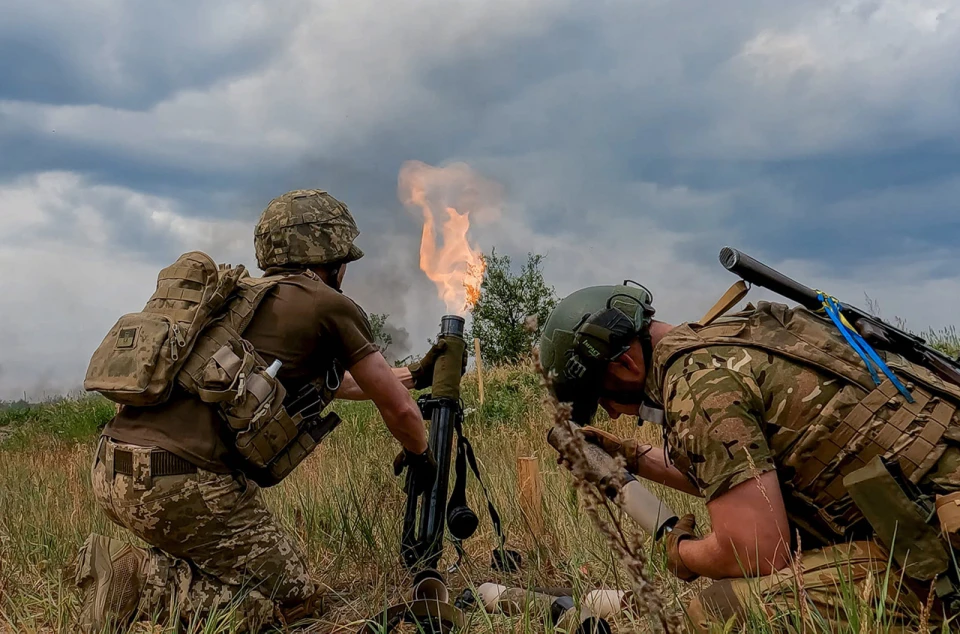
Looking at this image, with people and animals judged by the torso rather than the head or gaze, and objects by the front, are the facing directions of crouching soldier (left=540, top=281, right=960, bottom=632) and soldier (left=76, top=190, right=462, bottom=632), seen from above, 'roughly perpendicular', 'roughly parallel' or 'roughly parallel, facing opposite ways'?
roughly perpendicular

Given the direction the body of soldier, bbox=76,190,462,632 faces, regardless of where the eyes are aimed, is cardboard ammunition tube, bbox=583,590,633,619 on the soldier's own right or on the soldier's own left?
on the soldier's own right

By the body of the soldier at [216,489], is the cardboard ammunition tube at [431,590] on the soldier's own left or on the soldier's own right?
on the soldier's own right

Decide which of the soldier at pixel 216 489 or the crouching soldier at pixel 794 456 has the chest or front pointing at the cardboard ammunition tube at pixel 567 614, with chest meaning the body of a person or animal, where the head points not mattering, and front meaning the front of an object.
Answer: the crouching soldier

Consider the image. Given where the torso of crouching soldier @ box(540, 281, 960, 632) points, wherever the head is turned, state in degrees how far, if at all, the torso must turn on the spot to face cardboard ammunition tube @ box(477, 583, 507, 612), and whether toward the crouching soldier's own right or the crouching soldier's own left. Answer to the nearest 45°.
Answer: approximately 45° to the crouching soldier's own right

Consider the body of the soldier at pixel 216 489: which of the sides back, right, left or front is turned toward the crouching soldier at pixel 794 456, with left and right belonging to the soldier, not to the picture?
right

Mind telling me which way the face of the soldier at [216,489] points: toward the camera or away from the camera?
away from the camera

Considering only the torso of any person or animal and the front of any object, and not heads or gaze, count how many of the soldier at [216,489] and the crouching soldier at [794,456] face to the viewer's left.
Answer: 1

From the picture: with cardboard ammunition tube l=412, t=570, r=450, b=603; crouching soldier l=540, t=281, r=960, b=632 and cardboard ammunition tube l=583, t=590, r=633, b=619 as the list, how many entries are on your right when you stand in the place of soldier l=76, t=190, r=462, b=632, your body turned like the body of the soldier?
3

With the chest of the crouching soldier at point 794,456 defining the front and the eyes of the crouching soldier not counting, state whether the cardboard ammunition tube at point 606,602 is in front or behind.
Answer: in front

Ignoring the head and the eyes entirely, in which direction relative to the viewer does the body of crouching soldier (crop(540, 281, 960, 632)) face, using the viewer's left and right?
facing to the left of the viewer

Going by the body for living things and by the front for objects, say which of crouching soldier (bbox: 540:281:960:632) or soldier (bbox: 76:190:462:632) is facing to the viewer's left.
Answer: the crouching soldier

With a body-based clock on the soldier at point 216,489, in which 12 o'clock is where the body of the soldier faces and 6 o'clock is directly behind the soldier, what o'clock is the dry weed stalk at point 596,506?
The dry weed stalk is roughly at 4 o'clock from the soldier.

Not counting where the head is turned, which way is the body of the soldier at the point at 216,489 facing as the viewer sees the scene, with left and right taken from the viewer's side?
facing away from the viewer and to the right of the viewer
